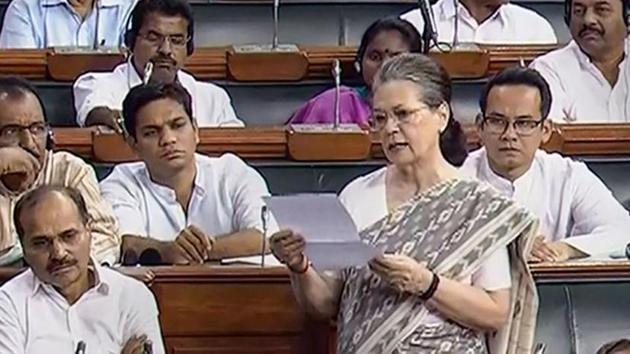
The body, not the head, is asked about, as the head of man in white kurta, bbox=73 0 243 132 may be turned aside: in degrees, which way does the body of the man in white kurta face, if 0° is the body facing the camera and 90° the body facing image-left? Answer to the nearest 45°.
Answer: approximately 0°

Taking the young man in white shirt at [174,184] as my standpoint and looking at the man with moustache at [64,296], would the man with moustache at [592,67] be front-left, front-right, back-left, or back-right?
back-left

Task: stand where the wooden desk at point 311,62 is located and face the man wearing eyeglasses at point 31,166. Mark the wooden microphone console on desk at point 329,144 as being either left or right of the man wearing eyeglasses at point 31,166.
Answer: left

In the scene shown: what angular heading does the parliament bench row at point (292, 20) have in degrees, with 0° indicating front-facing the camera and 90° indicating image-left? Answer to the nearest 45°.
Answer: approximately 0°
